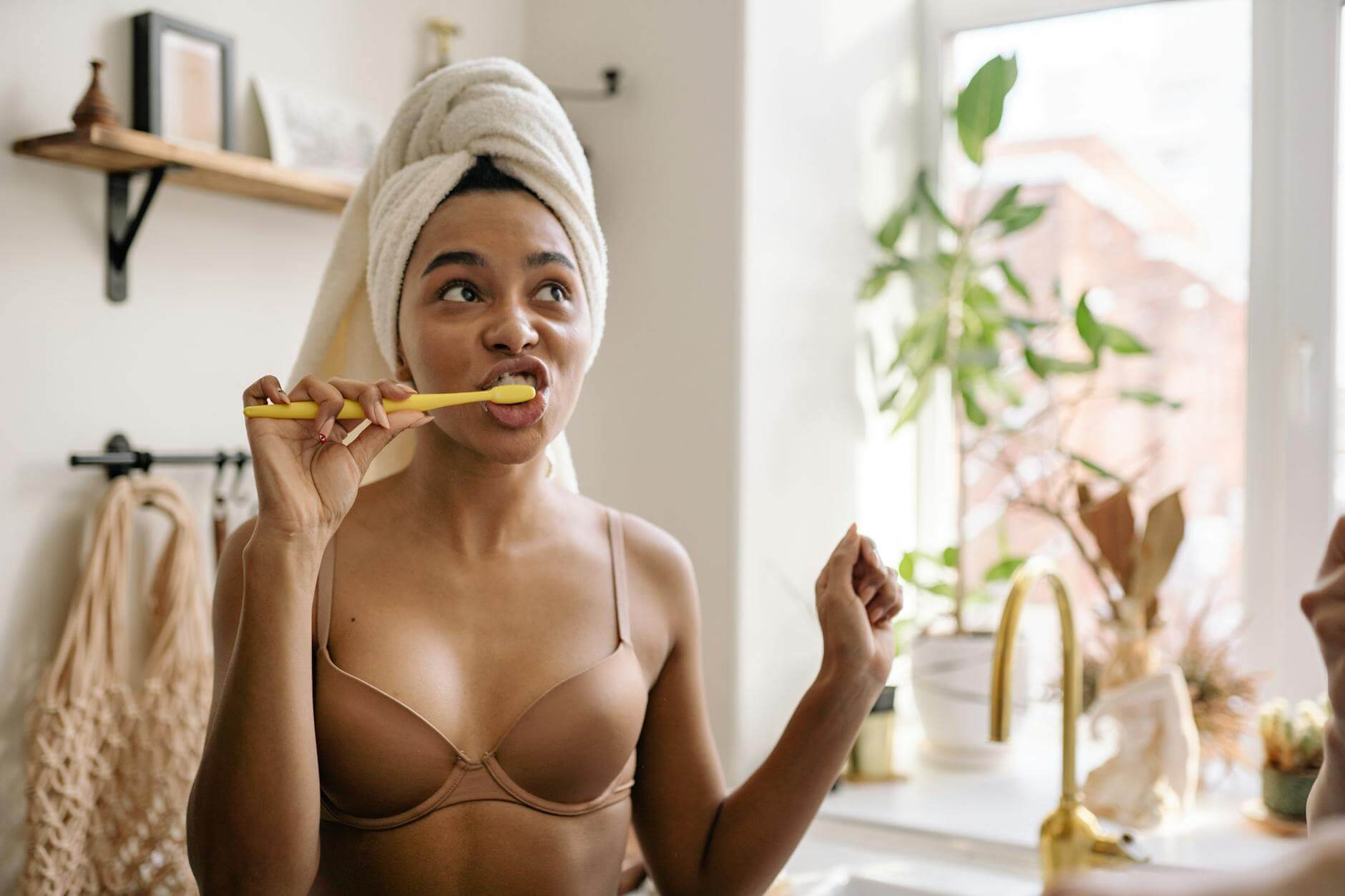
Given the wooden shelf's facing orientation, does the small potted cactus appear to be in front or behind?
in front

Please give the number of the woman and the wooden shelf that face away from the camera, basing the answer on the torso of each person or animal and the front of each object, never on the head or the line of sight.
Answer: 0

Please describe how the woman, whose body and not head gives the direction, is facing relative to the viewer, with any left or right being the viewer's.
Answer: facing the viewer
